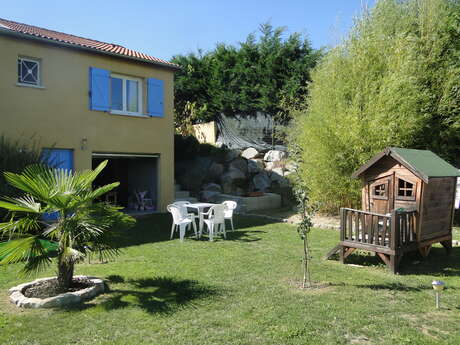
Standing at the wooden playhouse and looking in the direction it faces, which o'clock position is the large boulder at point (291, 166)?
The large boulder is roughly at 3 o'clock from the wooden playhouse.

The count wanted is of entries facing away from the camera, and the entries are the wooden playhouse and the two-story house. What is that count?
0

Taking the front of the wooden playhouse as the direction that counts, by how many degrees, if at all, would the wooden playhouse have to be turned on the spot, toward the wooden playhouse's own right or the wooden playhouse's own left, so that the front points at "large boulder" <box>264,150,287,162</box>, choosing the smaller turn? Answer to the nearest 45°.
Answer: approximately 90° to the wooden playhouse's own right

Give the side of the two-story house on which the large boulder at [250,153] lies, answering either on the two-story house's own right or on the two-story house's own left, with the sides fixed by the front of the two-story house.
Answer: on the two-story house's own left

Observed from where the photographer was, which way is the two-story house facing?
facing the viewer and to the right of the viewer

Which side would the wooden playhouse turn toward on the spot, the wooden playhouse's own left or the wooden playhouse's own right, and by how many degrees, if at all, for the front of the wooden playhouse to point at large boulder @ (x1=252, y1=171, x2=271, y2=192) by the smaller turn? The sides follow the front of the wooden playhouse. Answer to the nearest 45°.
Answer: approximately 90° to the wooden playhouse's own right

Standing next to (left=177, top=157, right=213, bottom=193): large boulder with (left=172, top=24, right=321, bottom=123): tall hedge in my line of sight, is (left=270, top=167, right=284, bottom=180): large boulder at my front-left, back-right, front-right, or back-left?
front-right

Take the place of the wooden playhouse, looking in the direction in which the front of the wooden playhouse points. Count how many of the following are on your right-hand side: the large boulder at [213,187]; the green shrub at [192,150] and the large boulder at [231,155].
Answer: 3

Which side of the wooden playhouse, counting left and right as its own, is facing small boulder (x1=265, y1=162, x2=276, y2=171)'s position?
right

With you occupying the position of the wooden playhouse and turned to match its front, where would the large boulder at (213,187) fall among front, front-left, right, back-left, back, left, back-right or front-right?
right

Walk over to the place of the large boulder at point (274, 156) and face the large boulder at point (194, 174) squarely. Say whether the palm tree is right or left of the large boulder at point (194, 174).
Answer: left

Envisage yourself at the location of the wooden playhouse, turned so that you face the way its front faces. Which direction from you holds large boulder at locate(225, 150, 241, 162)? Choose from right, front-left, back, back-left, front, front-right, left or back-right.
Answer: right

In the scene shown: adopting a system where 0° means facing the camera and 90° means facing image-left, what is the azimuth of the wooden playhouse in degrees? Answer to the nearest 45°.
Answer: approximately 45°

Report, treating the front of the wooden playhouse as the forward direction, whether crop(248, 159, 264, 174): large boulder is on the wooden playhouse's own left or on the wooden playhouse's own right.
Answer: on the wooden playhouse's own right

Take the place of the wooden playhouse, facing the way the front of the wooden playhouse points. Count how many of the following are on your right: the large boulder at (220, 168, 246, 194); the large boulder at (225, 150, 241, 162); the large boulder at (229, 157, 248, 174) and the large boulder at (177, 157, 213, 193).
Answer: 4

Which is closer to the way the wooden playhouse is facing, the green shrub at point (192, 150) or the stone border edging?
the stone border edging

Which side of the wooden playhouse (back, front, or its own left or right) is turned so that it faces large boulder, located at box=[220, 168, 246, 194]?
right

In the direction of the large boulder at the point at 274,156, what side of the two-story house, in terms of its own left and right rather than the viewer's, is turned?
left
